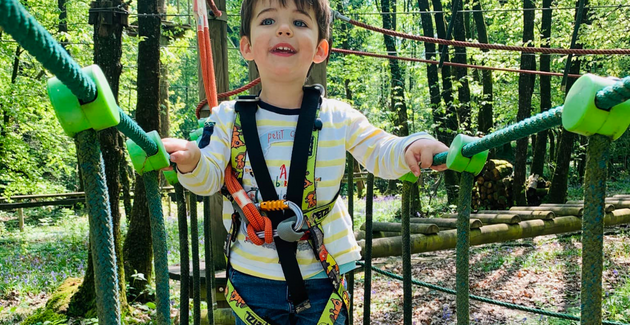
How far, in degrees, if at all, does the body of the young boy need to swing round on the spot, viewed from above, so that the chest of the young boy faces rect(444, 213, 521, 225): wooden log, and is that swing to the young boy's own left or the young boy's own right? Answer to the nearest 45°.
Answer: approximately 135° to the young boy's own left

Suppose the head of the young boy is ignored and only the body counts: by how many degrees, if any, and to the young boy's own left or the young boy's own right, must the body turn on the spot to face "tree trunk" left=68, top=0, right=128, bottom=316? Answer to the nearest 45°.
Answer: approximately 135° to the young boy's own right

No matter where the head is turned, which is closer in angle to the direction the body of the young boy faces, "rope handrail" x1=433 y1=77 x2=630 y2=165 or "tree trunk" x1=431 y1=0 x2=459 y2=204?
the rope handrail

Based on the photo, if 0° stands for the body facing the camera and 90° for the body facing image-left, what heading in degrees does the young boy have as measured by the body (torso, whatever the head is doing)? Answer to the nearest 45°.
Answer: approximately 0°

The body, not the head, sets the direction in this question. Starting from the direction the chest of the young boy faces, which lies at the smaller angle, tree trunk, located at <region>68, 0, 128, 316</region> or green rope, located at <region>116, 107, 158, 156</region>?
the green rope

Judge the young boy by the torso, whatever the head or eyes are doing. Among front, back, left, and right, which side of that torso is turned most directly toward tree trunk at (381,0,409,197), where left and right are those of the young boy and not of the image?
back

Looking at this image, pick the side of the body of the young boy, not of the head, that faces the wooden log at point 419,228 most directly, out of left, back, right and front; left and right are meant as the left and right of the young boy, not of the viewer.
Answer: back

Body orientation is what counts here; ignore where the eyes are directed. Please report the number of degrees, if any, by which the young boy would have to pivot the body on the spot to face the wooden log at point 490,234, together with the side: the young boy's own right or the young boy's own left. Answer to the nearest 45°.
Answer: approximately 135° to the young boy's own left

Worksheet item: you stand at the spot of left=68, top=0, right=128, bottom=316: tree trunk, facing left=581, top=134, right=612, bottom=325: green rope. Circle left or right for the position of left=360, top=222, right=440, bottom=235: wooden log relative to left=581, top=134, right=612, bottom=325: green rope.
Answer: left

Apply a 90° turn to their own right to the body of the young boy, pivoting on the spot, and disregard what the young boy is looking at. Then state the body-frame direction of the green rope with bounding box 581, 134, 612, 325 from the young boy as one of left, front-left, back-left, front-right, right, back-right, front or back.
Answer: back-left

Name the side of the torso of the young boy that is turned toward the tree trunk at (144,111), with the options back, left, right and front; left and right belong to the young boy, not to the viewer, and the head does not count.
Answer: back
